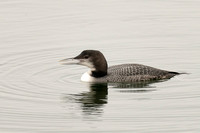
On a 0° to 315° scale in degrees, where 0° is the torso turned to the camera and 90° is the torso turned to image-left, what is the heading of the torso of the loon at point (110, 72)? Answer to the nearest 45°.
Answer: approximately 90°
